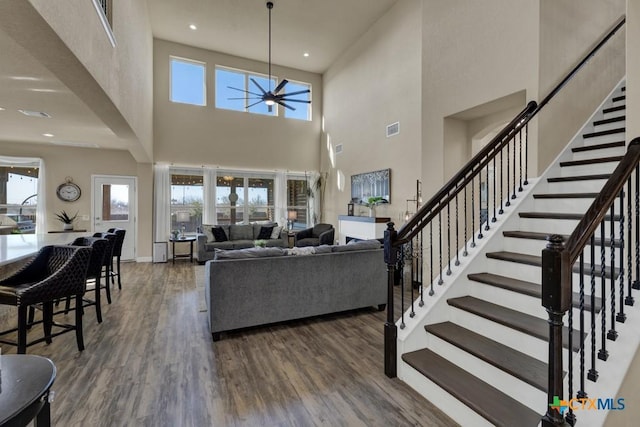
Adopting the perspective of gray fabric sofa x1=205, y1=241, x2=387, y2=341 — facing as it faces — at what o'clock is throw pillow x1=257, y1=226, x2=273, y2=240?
The throw pillow is roughly at 1 o'clock from the gray fabric sofa.

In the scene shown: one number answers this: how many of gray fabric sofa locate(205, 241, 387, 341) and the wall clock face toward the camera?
1

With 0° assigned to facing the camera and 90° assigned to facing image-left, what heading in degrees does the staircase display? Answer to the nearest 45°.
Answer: approximately 45°

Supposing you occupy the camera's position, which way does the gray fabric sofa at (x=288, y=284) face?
facing away from the viewer and to the left of the viewer

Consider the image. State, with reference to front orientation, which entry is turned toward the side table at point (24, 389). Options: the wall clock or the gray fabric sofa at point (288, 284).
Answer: the wall clock

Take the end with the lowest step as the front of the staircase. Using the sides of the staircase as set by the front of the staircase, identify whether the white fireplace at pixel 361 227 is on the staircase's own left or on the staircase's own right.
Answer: on the staircase's own right

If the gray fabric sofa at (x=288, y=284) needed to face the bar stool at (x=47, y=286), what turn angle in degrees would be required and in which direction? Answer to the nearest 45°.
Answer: approximately 45° to its left

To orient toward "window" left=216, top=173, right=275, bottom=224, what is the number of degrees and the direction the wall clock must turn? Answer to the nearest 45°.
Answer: approximately 90° to its left

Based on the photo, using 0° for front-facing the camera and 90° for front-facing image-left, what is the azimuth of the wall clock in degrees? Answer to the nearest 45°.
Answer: approximately 0°

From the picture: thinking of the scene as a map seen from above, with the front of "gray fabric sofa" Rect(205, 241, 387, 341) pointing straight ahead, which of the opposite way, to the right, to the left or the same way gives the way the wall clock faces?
the opposite way
